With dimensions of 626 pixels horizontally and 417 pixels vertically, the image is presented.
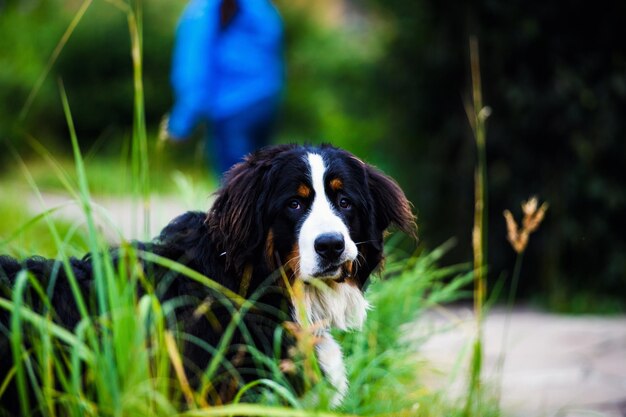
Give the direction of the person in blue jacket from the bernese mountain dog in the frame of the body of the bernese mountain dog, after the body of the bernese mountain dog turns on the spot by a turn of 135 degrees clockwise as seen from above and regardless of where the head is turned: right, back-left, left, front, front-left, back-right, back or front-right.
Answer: right
